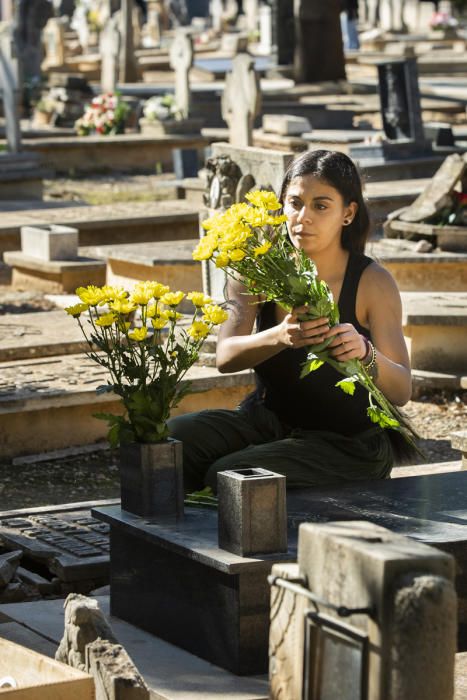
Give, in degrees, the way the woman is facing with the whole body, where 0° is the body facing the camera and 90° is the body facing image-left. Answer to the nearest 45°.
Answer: approximately 45°

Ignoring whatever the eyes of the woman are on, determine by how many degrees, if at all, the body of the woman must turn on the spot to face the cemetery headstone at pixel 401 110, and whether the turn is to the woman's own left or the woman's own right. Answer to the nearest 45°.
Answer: approximately 135° to the woman's own right

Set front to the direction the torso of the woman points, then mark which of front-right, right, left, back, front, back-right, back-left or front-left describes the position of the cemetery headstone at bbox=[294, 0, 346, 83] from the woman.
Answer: back-right

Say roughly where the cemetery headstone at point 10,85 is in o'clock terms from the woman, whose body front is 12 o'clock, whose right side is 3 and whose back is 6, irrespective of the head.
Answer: The cemetery headstone is roughly at 4 o'clock from the woman.

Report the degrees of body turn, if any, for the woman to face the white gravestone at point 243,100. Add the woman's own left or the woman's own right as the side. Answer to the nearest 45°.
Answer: approximately 135° to the woman's own right

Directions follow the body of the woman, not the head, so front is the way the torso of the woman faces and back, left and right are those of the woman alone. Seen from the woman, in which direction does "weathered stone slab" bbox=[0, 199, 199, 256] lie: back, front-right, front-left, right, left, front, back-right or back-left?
back-right

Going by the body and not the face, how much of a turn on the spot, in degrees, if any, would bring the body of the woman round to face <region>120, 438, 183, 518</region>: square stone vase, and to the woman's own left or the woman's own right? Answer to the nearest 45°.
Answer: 0° — they already face it

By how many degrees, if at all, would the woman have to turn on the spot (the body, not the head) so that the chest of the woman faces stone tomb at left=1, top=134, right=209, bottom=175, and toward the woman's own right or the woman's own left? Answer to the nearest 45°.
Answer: approximately 135° to the woman's own right
